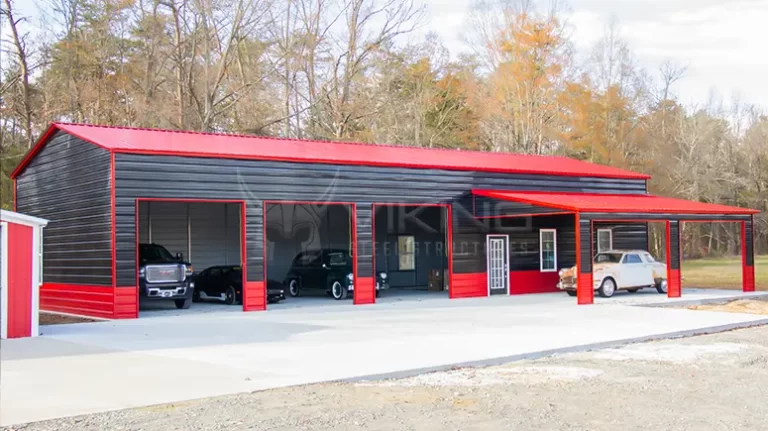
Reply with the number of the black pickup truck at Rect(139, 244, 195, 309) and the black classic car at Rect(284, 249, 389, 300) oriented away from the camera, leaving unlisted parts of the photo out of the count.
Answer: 0

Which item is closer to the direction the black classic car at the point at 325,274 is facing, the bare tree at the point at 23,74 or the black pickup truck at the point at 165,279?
the black pickup truck

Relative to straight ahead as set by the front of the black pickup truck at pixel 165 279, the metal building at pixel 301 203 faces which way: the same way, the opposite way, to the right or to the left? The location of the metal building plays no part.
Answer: the same way

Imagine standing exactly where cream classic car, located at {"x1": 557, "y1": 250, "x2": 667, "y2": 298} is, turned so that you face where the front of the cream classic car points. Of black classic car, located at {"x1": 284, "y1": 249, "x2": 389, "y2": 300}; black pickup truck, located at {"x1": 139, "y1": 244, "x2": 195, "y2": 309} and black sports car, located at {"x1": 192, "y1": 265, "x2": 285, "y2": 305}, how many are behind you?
0

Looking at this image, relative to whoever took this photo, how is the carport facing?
facing the viewer and to the right of the viewer

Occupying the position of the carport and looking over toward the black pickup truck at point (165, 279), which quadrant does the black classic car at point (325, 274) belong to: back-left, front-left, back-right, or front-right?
front-right

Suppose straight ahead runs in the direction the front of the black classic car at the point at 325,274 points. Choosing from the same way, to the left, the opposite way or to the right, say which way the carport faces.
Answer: the same way

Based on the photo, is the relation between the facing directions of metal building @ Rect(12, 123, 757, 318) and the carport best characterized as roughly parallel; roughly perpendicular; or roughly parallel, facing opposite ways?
roughly parallel

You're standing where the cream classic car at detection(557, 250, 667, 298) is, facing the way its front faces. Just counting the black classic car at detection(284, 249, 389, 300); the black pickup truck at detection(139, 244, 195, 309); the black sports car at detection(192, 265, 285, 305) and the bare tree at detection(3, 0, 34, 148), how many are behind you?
0

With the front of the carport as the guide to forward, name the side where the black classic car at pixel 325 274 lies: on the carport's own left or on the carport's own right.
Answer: on the carport's own right

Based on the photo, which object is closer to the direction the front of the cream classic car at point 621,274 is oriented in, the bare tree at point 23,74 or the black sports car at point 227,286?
the black sports car

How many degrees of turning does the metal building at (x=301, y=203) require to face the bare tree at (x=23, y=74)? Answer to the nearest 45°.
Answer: approximately 180°

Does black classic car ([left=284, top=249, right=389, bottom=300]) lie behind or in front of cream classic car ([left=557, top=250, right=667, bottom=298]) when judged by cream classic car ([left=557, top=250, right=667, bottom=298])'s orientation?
in front

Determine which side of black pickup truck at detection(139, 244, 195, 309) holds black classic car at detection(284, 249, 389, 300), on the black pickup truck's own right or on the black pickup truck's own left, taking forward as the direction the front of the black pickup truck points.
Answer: on the black pickup truck's own left

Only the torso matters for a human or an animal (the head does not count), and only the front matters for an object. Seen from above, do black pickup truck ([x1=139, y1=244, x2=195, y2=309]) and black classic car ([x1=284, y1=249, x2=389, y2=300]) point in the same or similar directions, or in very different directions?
same or similar directions

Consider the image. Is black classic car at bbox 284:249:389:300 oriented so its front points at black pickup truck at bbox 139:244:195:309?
no

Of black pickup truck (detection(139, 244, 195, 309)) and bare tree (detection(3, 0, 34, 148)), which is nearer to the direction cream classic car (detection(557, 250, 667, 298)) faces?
the black pickup truck

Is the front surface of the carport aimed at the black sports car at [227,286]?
no

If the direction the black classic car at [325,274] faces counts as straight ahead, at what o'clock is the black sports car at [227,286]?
the black sports car at [227,286] is roughly at 3 o'clock from the black classic car at [325,274].

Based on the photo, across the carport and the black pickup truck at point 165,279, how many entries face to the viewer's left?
0
